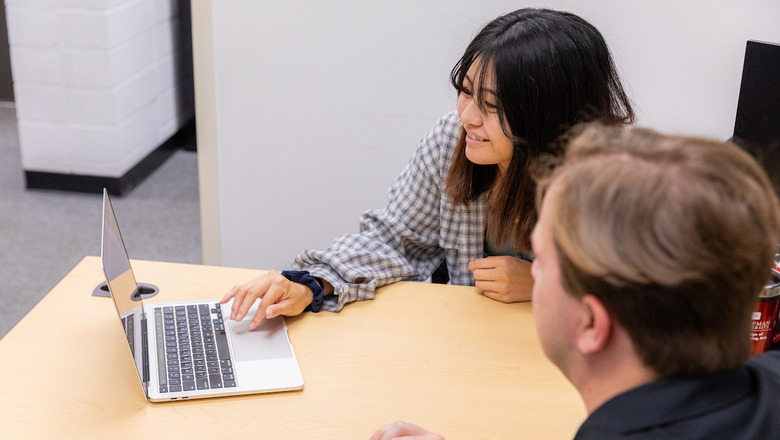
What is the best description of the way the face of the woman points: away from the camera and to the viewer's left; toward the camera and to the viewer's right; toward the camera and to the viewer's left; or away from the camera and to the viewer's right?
toward the camera and to the viewer's left

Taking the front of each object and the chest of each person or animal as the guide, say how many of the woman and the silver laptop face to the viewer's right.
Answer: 1

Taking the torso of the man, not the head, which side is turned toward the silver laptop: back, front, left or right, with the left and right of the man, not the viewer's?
front

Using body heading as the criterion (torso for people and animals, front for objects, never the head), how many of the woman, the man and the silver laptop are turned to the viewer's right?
1

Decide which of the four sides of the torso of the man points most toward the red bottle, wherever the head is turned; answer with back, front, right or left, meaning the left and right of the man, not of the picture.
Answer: right

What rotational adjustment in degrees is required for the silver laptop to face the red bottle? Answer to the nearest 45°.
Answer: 0° — it already faces it

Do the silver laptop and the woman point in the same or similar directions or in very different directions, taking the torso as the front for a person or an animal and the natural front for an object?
very different directions

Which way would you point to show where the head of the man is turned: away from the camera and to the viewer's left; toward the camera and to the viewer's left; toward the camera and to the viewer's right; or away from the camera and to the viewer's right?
away from the camera and to the viewer's left

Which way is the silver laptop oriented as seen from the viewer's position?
to the viewer's right

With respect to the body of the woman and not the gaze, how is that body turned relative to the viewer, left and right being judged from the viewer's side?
facing the viewer and to the left of the viewer

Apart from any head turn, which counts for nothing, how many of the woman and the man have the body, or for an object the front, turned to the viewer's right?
0

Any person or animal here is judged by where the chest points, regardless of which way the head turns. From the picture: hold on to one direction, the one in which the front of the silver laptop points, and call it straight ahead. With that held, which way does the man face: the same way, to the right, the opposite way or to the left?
to the left

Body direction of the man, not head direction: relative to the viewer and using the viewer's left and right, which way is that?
facing away from the viewer and to the left of the viewer
